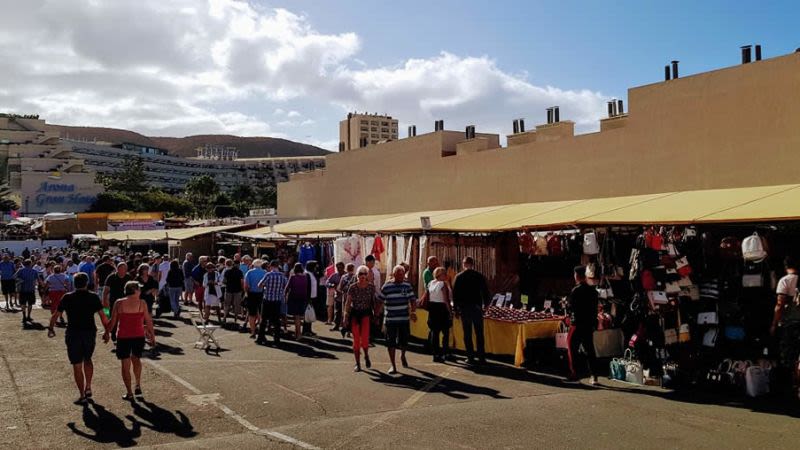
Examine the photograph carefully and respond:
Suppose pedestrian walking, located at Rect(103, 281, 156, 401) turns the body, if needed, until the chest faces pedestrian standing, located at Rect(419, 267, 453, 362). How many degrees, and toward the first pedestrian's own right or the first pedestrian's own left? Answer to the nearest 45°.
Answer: approximately 90° to the first pedestrian's own right

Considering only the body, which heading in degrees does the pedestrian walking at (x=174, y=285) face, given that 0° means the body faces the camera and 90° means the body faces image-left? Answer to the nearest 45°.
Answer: approximately 180°

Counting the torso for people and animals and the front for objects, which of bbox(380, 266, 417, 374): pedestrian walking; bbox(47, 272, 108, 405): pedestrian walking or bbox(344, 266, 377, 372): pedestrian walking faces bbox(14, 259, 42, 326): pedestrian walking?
bbox(47, 272, 108, 405): pedestrian walking

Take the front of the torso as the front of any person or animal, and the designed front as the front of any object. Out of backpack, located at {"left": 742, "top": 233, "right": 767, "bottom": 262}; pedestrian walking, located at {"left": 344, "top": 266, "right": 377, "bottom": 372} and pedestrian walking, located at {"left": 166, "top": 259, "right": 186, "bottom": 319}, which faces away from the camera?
pedestrian walking, located at {"left": 166, "top": 259, "right": 186, "bottom": 319}

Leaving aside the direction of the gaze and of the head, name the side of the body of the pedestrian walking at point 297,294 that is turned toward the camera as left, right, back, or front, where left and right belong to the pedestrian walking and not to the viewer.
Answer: back

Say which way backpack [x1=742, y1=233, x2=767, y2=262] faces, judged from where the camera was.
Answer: facing the viewer and to the left of the viewer

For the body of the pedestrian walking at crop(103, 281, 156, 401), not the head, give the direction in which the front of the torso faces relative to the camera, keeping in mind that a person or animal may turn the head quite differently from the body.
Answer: away from the camera

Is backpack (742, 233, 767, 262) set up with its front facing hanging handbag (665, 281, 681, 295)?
no

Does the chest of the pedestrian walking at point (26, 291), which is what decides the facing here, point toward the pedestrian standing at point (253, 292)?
no

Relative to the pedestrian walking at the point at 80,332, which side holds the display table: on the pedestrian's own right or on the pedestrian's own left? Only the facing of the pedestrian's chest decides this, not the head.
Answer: on the pedestrian's own right

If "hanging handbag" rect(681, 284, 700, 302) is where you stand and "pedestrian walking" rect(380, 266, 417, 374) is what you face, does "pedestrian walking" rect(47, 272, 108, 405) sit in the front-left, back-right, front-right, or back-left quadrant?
front-left

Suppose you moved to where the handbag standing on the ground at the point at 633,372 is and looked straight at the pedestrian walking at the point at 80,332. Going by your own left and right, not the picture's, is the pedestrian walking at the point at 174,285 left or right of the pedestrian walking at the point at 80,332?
right

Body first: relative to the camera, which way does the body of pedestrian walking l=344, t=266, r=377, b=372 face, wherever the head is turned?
toward the camera
